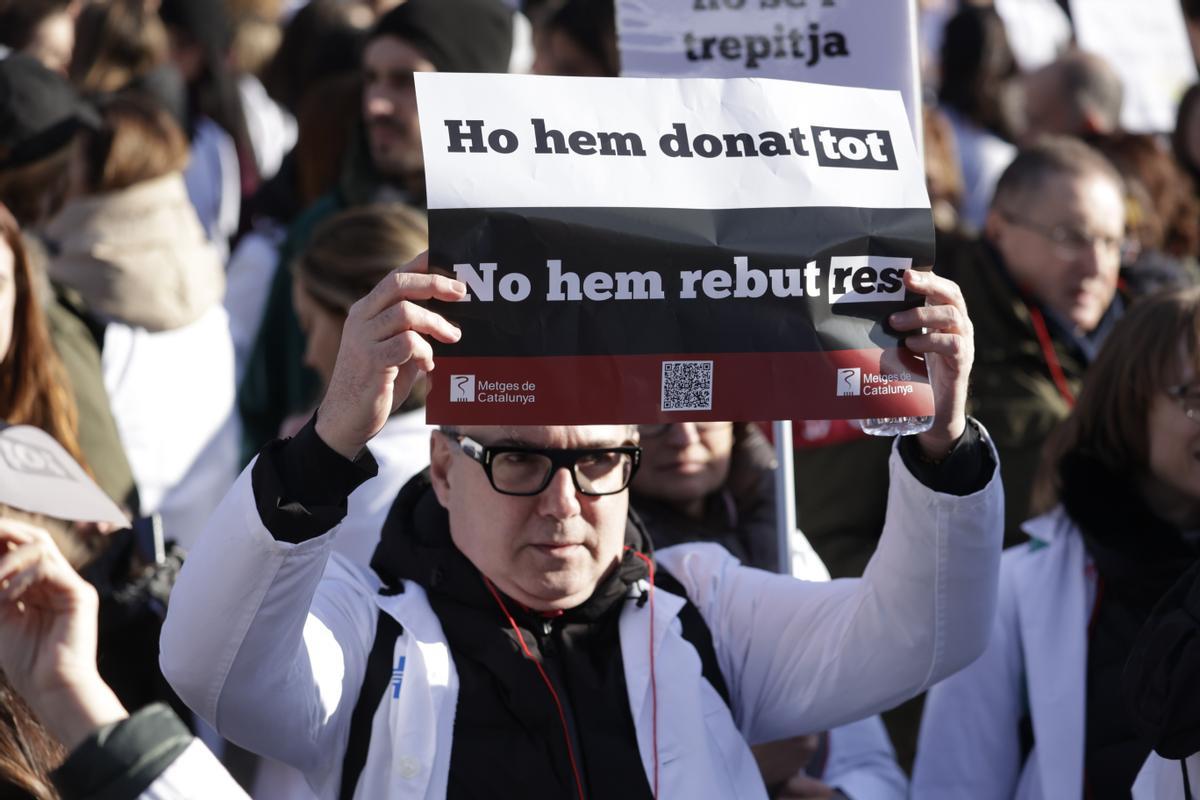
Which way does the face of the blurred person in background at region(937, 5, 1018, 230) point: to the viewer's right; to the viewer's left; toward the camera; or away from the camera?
away from the camera

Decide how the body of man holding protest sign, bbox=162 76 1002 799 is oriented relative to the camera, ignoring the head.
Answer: toward the camera

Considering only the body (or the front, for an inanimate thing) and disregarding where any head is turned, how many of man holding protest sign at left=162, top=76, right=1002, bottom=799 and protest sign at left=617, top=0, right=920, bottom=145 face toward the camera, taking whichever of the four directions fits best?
2

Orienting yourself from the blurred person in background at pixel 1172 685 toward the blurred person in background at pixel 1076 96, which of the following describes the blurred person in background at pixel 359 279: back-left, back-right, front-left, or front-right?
front-left

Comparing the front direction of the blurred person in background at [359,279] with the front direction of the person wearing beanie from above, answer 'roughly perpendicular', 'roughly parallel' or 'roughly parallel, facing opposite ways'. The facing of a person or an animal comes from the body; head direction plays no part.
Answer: roughly parallel

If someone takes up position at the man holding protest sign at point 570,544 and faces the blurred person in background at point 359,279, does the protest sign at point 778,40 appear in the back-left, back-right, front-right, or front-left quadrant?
front-right

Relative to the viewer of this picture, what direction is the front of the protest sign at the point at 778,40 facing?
facing the viewer

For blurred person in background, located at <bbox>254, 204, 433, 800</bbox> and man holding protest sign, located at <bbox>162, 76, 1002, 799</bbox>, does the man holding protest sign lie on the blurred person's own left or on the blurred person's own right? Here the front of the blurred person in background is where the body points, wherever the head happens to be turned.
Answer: on the blurred person's own left
